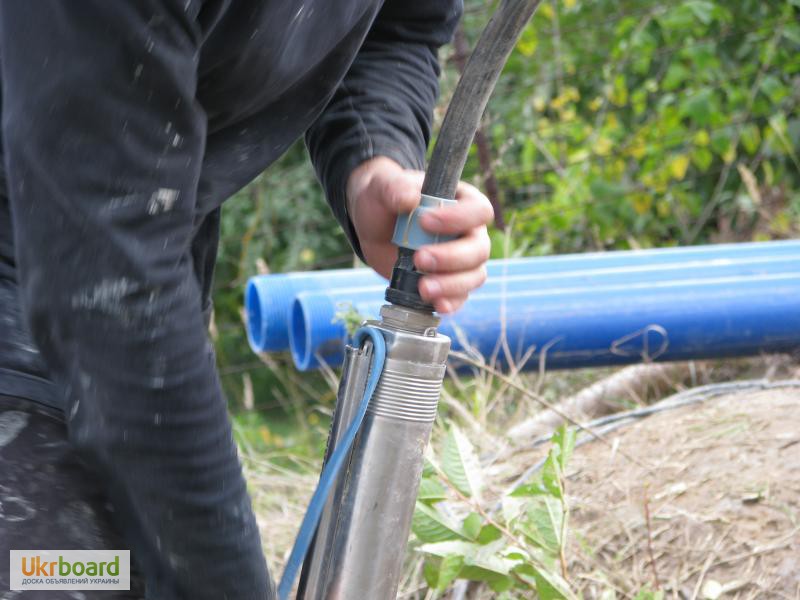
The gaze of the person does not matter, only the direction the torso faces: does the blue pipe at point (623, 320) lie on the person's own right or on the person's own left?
on the person's own left

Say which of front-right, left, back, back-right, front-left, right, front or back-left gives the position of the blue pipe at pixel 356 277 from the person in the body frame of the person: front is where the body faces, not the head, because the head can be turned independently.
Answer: left

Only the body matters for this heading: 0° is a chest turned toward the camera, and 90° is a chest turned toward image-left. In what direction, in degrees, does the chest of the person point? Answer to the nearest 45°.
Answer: approximately 270°
